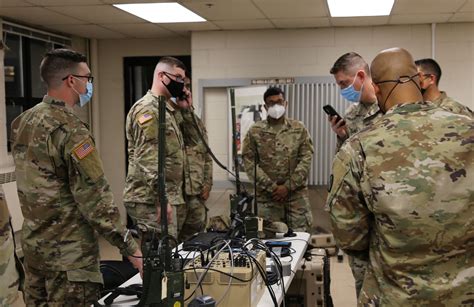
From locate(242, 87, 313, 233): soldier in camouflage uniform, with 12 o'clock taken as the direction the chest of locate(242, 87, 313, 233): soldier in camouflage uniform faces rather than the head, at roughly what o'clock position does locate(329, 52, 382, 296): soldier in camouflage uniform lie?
locate(329, 52, 382, 296): soldier in camouflage uniform is roughly at 11 o'clock from locate(242, 87, 313, 233): soldier in camouflage uniform.

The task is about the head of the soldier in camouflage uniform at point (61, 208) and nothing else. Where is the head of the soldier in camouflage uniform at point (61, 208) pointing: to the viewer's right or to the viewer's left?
to the viewer's right

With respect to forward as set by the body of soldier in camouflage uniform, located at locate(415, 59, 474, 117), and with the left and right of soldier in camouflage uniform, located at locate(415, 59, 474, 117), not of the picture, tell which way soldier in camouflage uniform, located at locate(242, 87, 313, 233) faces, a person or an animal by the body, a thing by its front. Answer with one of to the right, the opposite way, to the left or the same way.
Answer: to the left

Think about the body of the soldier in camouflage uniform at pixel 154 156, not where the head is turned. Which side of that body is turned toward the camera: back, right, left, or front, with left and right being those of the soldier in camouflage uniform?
right

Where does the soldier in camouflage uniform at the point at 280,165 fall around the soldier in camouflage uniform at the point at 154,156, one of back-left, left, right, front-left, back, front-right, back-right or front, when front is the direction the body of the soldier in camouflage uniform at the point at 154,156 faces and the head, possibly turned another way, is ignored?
front-left

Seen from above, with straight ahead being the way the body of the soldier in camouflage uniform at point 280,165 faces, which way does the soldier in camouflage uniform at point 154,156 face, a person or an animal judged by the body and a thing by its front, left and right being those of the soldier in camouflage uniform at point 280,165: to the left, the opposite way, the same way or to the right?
to the left

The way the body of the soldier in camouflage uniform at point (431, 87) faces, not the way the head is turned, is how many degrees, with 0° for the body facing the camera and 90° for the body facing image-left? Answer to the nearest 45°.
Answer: approximately 90°

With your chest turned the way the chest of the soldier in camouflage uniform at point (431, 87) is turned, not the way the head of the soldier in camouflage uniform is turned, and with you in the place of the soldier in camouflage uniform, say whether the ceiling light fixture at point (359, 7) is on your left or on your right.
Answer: on your right

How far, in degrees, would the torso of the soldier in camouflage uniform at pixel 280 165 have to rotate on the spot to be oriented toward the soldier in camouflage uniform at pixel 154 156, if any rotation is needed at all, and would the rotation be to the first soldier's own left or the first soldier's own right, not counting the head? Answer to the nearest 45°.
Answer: approximately 45° to the first soldier's own right
